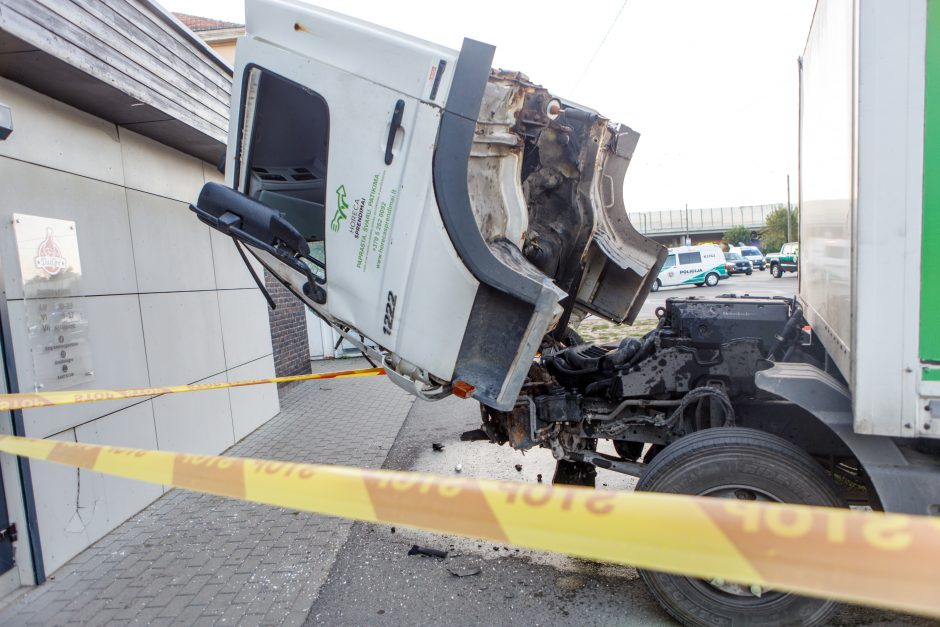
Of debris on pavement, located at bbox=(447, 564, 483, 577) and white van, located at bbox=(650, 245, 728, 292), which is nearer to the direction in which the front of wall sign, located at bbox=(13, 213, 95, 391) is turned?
the debris on pavement

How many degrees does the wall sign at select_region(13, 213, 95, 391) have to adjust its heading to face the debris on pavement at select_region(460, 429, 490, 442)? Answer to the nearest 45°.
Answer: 0° — it already faces it

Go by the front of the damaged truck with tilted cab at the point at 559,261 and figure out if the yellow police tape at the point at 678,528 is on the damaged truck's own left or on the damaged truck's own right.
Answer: on the damaged truck's own left

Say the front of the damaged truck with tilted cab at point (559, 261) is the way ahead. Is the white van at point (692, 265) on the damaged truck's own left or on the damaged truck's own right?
on the damaged truck's own right

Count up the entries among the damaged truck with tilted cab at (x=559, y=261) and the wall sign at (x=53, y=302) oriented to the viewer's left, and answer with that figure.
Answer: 1

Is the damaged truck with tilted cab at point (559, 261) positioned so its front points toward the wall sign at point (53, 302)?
yes

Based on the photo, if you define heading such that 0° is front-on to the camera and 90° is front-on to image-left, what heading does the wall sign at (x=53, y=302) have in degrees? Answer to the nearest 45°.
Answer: approximately 315°

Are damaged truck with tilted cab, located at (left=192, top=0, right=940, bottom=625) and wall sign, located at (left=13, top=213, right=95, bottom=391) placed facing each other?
yes

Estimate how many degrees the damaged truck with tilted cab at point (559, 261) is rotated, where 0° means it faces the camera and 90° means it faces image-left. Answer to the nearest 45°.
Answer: approximately 90°

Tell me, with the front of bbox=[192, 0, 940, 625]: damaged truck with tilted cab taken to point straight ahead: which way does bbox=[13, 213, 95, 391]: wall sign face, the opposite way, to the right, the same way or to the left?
the opposite way

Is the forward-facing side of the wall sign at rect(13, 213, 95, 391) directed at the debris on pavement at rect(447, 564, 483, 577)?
yes

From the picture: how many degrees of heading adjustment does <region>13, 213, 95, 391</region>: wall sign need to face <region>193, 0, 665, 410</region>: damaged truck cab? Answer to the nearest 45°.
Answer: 0° — it already faces it
